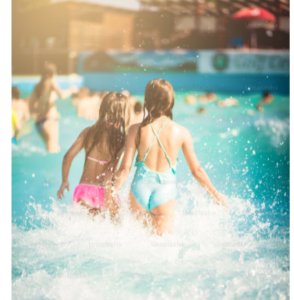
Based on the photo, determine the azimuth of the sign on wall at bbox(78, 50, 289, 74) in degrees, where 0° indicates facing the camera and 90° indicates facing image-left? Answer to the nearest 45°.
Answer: approximately 0°

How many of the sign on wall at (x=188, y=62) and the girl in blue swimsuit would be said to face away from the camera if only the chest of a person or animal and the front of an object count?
1

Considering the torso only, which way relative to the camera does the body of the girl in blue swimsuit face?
away from the camera
